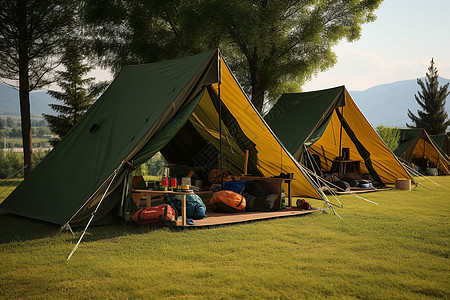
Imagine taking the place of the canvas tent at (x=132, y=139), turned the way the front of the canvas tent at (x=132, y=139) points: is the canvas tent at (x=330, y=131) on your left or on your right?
on your left

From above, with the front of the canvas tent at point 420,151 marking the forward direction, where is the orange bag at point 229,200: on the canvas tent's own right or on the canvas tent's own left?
on the canvas tent's own right

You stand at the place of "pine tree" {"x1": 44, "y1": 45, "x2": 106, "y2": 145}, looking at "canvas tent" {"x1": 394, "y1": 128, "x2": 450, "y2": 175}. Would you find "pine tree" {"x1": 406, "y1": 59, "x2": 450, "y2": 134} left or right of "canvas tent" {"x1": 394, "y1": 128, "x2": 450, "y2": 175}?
left

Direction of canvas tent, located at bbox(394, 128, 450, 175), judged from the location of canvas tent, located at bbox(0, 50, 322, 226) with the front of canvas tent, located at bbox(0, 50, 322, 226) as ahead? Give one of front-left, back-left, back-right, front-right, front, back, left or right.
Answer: left

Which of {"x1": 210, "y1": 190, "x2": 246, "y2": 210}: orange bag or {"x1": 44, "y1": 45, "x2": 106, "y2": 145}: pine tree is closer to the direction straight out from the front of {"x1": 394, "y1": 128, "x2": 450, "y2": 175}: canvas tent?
the orange bag

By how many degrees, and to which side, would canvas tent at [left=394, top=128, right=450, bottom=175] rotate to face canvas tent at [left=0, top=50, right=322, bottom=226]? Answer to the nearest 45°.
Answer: approximately 45° to its right

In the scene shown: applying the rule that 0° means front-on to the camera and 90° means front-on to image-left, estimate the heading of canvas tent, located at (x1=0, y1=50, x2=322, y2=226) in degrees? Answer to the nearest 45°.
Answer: approximately 315°

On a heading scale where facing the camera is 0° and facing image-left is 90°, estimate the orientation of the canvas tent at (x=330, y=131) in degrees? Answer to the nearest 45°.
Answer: approximately 315°

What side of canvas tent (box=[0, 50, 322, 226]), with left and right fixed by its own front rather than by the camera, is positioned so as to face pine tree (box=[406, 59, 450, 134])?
left
